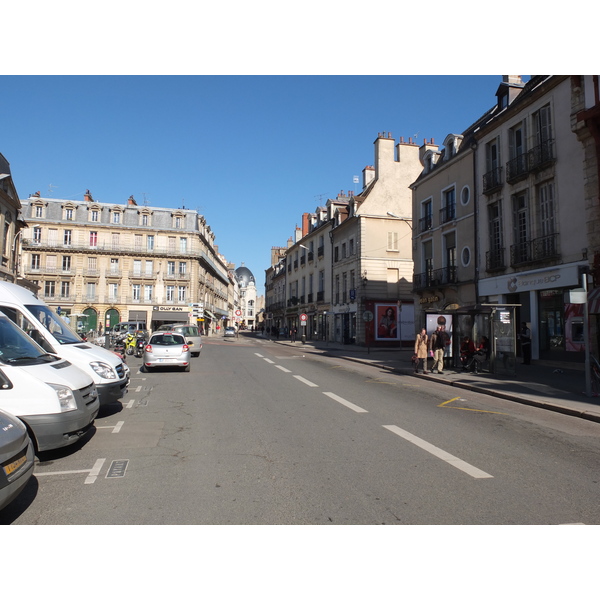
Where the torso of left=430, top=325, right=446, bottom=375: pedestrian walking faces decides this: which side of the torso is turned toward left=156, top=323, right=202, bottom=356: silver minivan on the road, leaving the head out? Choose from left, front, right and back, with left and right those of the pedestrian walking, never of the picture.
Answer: right

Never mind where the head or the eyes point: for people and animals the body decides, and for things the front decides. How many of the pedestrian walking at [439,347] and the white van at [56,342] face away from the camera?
0

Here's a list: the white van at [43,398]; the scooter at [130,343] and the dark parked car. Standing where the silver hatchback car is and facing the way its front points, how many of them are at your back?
2

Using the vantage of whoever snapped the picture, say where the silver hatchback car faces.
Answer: facing away from the viewer

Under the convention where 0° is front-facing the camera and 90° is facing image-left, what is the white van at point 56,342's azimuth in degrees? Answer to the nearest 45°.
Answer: approximately 315°

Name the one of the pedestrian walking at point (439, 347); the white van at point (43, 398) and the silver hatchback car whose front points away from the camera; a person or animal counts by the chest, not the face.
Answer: the silver hatchback car

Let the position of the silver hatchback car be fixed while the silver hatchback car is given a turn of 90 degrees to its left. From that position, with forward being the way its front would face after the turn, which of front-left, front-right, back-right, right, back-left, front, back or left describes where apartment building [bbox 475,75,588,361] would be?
back

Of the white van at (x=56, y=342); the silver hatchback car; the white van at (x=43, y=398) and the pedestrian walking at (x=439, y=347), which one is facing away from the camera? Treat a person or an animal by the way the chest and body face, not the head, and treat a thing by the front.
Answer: the silver hatchback car

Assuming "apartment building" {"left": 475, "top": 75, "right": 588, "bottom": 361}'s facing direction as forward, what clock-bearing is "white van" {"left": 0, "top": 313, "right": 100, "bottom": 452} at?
The white van is roughly at 11 o'clock from the apartment building.

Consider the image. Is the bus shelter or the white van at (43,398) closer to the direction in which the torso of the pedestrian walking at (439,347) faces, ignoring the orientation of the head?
the white van

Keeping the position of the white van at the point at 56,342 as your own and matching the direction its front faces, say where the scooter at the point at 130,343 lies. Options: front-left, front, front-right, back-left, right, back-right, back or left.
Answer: back-left

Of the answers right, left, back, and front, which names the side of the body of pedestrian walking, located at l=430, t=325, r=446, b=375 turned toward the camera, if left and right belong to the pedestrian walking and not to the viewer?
front
